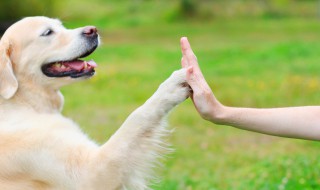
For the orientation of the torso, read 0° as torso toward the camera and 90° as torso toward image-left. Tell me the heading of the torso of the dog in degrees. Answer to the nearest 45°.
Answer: approximately 270°
